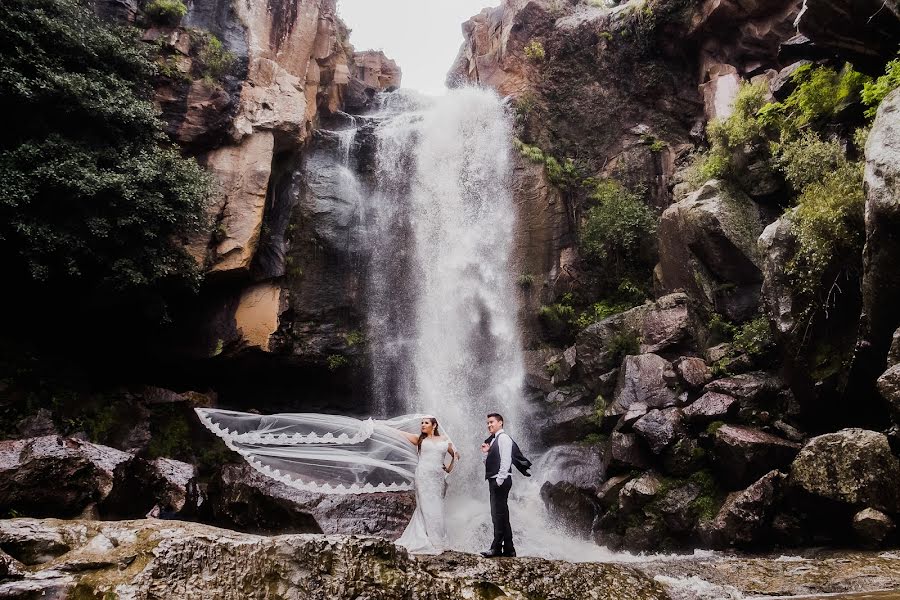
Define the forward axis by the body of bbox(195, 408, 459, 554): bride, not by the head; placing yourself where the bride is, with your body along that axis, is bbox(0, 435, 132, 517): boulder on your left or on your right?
on your right

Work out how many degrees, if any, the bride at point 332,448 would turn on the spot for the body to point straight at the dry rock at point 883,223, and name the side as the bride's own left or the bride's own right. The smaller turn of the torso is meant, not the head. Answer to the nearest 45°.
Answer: approximately 45° to the bride's own left

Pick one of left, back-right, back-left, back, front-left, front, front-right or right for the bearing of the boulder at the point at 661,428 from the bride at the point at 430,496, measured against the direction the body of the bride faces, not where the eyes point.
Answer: back-left

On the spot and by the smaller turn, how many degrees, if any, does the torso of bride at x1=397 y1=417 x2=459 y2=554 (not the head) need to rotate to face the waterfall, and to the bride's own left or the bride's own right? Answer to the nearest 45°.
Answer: approximately 180°

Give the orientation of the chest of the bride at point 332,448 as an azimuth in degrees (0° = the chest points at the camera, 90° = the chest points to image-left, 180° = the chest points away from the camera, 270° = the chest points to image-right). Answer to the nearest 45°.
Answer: approximately 0°

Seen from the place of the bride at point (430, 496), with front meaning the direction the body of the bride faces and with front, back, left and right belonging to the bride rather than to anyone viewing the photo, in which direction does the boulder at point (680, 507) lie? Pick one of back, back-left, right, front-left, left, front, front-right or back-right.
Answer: back-left

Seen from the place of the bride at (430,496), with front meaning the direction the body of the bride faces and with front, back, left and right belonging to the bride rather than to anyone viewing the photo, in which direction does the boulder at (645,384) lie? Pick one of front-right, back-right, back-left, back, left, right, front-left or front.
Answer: back-left
